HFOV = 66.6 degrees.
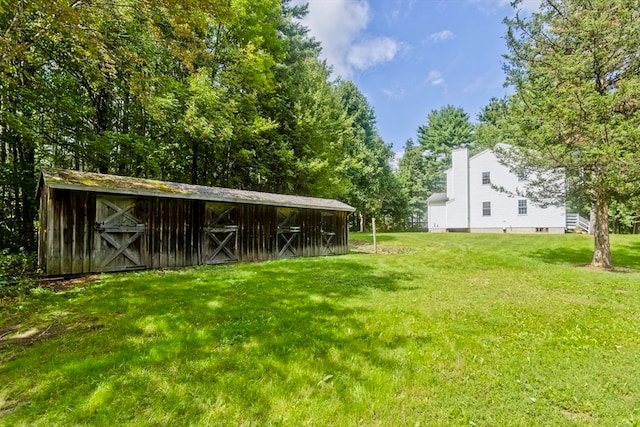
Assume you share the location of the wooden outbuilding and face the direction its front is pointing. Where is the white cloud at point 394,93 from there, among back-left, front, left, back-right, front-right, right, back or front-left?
left

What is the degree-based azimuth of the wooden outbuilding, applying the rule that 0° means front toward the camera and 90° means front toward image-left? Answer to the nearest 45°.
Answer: approximately 315°

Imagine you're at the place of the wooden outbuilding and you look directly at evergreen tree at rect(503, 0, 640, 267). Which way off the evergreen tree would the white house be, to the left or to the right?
left

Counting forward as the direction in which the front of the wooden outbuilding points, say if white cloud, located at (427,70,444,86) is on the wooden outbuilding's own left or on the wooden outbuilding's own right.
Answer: on the wooden outbuilding's own left

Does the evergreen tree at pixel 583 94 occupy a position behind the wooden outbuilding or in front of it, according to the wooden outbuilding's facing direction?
in front
